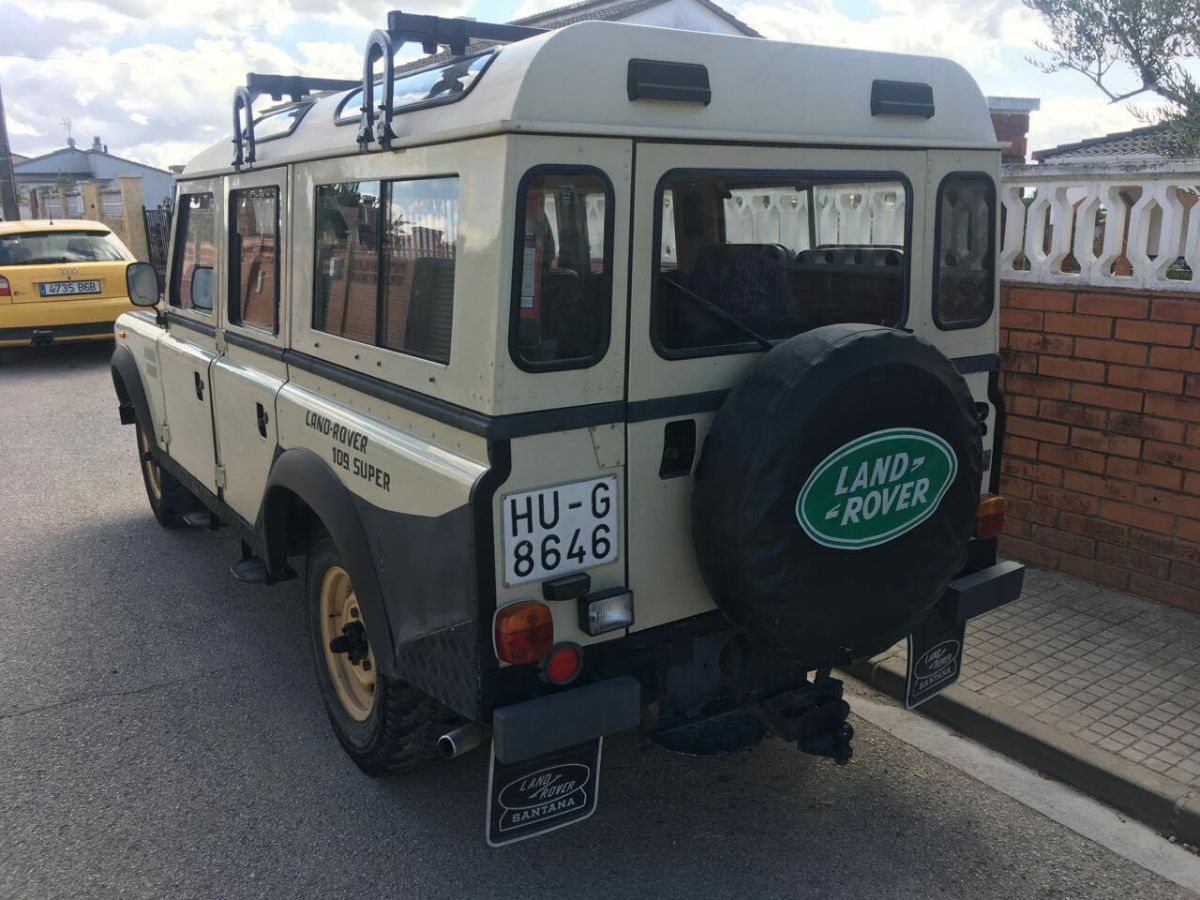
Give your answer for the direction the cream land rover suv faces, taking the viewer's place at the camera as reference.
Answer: facing away from the viewer and to the left of the viewer

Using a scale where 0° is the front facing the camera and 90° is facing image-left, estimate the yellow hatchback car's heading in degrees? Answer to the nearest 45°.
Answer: approximately 180°

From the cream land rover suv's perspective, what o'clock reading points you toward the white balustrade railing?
The white balustrade railing is roughly at 3 o'clock from the cream land rover suv.

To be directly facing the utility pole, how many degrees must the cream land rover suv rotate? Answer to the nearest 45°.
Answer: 0° — it already faces it

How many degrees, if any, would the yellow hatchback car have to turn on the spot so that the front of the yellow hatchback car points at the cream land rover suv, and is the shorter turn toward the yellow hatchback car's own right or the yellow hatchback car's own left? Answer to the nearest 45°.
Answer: approximately 180°

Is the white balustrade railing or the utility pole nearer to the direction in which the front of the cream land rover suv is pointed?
the utility pole

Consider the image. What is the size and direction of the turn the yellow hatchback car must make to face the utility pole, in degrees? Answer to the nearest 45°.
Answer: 0° — it already faces it
